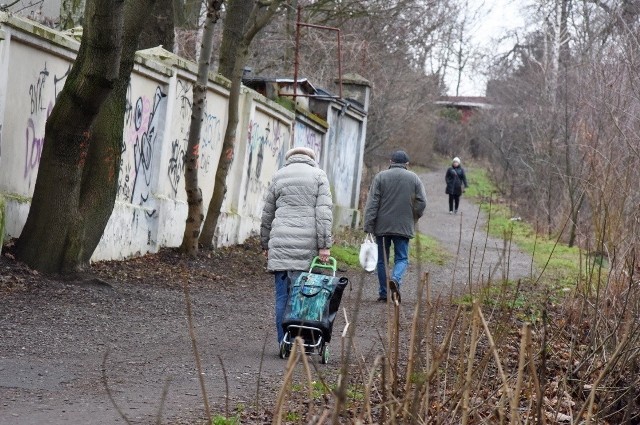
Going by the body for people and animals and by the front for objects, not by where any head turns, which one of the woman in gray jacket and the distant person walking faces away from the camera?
the woman in gray jacket

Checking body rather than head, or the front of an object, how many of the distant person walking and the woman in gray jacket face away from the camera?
1

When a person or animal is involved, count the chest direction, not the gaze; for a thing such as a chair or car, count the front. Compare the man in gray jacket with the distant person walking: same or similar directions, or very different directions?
very different directions

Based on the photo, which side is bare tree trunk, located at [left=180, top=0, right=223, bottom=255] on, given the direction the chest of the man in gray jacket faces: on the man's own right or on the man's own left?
on the man's own left

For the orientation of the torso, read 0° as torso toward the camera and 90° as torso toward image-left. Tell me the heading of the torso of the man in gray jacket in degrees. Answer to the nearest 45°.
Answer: approximately 180°

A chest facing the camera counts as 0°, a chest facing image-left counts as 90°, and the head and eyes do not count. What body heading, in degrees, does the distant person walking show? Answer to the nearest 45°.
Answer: approximately 0°

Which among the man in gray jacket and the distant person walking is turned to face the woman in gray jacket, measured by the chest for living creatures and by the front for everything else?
the distant person walking

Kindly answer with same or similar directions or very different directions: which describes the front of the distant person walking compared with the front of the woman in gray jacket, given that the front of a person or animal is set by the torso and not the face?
very different directions

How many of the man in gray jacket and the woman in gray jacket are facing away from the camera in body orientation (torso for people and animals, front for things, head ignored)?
2

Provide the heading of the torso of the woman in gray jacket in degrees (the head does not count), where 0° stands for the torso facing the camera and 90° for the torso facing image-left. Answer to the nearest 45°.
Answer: approximately 180°

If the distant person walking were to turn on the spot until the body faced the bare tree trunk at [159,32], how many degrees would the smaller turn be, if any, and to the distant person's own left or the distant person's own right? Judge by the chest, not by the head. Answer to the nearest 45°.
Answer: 0° — they already face it
